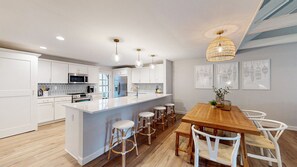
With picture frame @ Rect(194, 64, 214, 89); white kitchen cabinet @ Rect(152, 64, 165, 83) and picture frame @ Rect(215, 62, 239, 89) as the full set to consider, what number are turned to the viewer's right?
0

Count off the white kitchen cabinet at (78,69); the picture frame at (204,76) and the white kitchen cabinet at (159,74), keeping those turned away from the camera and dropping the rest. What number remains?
0

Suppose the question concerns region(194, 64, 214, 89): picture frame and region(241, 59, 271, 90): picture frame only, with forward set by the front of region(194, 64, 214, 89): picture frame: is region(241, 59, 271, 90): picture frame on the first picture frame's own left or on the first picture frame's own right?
on the first picture frame's own left

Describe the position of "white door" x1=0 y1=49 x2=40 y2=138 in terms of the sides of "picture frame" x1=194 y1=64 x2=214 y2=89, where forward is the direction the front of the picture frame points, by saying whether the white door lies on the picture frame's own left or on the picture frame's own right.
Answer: on the picture frame's own right

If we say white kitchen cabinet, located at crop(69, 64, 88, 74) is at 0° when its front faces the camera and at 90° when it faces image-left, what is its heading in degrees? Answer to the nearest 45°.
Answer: approximately 315°

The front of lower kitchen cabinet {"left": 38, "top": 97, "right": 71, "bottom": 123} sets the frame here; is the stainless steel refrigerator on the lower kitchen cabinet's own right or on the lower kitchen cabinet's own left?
on the lower kitchen cabinet's own left

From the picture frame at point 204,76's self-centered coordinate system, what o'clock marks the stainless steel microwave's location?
The stainless steel microwave is roughly at 2 o'clock from the picture frame.

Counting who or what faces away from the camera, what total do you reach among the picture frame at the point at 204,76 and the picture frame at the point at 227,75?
0

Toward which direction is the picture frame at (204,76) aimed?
toward the camera

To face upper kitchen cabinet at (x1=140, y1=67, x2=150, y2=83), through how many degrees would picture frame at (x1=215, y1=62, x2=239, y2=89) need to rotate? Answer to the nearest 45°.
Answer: approximately 45° to its right

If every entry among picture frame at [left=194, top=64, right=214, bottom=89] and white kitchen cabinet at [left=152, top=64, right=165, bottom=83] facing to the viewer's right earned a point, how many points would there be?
0

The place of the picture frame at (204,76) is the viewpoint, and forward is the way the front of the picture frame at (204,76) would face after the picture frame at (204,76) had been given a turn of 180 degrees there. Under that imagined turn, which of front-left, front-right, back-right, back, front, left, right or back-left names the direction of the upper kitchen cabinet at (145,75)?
left
